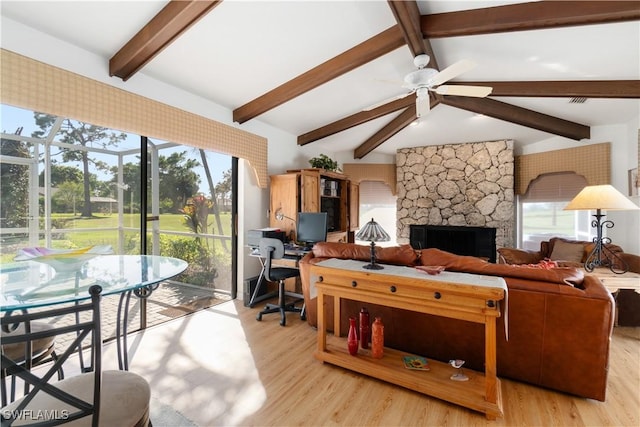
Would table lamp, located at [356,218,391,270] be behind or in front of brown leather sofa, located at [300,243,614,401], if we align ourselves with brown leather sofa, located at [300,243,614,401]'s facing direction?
behind

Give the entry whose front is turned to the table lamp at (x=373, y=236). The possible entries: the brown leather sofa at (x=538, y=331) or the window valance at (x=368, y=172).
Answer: the window valance

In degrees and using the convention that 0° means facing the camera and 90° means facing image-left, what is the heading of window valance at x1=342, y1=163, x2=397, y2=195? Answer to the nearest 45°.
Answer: approximately 0°

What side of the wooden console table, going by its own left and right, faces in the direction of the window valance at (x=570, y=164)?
back

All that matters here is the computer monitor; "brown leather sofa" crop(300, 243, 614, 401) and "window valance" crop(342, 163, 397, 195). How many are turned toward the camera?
2

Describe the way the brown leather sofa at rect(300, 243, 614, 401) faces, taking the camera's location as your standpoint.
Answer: facing away from the viewer and to the right of the viewer

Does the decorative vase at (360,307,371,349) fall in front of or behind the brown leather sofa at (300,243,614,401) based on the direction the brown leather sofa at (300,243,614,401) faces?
behind

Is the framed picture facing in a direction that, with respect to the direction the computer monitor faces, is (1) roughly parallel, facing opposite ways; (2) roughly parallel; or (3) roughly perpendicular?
roughly perpendicular

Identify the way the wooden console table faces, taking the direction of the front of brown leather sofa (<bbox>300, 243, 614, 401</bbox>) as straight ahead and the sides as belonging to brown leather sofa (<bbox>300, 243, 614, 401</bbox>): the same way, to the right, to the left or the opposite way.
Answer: the opposite way

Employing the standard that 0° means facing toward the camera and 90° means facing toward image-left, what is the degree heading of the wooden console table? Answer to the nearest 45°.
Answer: approximately 45°

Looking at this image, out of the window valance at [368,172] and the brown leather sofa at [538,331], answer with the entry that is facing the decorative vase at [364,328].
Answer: the window valance

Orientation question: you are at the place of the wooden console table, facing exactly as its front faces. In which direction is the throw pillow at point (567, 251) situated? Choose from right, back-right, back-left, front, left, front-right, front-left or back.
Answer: back

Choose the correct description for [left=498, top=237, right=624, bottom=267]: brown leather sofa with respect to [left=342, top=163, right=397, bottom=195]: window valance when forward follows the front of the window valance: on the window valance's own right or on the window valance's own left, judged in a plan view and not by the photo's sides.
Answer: on the window valance's own left

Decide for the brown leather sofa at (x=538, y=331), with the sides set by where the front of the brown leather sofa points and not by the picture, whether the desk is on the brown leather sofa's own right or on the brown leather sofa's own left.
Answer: on the brown leather sofa's own left
